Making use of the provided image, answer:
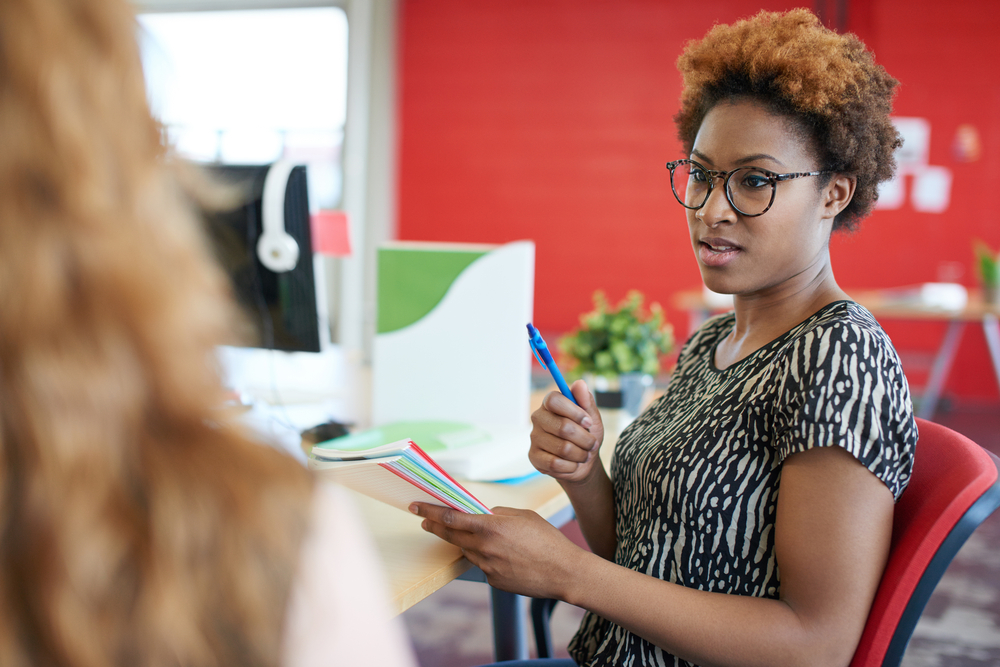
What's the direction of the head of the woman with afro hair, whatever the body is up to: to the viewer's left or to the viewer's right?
to the viewer's left

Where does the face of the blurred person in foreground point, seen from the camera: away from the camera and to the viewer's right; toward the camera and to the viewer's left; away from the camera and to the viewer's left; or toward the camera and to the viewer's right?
away from the camera and to the viewer's right

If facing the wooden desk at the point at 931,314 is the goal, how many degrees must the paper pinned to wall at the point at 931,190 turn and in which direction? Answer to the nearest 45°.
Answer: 0° — it already faces it

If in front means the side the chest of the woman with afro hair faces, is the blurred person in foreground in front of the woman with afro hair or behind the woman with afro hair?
in front

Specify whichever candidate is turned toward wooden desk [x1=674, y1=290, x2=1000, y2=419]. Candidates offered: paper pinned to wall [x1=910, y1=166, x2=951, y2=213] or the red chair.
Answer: the paper pinned to wall

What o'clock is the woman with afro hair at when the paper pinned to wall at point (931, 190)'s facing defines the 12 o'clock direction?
The woman with afro hair is roughly at 12 o'clock from the paper pinned to wall.

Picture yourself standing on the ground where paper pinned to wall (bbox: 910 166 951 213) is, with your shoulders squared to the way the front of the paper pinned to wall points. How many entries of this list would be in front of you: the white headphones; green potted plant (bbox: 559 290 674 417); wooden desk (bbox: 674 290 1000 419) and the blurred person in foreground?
4

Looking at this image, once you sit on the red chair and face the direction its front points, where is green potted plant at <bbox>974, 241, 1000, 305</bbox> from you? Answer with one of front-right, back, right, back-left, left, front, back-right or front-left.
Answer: back-right

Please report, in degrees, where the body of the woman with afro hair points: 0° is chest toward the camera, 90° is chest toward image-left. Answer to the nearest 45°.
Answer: approximately 45°

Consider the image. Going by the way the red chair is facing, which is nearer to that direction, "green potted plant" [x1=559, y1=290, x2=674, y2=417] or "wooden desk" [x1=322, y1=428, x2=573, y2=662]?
the wooden desk

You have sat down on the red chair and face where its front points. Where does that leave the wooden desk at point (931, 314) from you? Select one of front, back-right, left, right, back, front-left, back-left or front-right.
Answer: back-right
